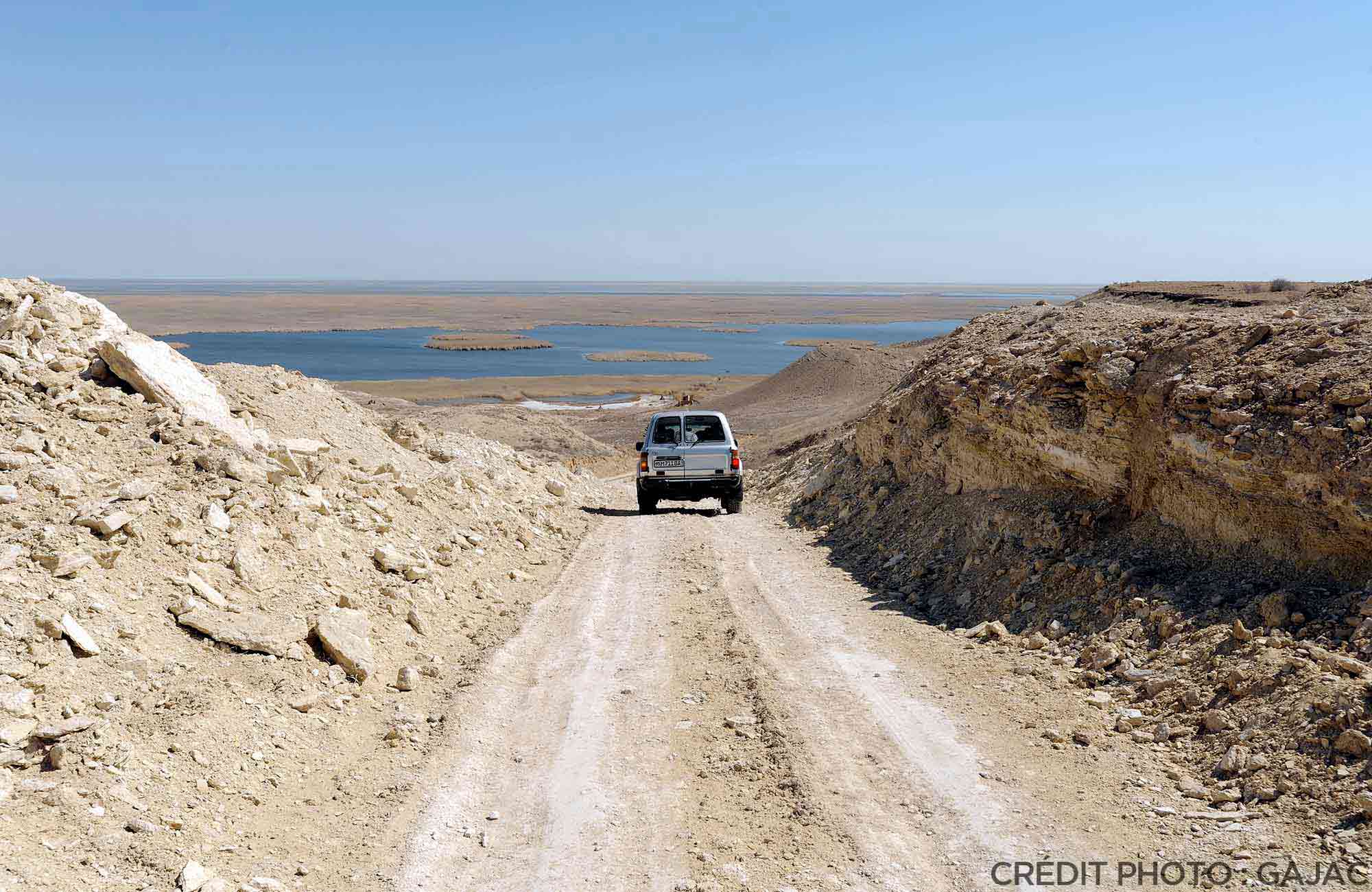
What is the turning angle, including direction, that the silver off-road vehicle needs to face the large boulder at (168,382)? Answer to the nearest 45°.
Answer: approximately 135° to its left

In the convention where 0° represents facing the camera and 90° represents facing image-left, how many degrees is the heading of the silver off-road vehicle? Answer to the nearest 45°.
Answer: approximately 180°

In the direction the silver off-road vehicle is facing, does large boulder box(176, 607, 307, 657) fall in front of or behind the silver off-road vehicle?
behind
